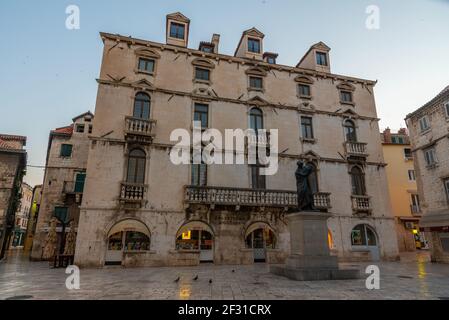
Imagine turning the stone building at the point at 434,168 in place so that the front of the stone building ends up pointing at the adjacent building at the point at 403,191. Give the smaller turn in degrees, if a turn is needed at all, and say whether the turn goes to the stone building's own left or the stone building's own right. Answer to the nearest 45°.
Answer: approximately 135° to the stone building's own right

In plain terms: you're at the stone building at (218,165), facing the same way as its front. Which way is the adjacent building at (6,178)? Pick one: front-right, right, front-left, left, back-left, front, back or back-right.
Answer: right

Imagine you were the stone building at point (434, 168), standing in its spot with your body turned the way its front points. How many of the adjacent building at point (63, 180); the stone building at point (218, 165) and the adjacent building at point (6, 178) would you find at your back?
0

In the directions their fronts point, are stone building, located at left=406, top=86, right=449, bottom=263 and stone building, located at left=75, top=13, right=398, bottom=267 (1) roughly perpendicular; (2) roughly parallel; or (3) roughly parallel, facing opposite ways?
roughly perpendicular

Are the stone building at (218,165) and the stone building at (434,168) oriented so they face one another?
no

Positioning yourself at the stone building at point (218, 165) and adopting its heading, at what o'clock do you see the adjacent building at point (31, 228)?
The adjacent building is roughly at 4 o'clock from the stone building.

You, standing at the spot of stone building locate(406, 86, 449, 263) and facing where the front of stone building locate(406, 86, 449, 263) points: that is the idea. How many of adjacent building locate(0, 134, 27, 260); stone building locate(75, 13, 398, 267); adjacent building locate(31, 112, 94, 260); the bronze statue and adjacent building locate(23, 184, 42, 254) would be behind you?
0

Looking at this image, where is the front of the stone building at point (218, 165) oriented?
toward the camera

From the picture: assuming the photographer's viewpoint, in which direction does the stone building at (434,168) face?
facing the viewer and to the left of the viewer

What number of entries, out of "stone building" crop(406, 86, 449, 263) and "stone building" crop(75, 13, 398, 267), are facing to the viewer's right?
0

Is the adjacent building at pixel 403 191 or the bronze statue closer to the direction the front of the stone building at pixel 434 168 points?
the bronze statue

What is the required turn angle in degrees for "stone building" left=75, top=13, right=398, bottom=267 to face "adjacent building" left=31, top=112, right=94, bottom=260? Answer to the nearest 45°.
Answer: approximately 90° to its right

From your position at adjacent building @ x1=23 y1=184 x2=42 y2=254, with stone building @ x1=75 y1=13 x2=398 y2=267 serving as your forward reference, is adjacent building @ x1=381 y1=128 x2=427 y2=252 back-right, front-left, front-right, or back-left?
front-left

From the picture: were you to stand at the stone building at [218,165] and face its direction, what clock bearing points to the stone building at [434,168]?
the stone building at [434,168] is roughly at 9 o'clock from the stone building at [218,165].

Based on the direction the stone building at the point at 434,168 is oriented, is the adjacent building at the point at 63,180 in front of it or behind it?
in front

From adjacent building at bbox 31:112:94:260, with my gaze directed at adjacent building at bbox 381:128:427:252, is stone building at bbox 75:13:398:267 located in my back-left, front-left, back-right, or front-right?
front-right

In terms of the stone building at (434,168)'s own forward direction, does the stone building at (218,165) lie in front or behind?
in front
